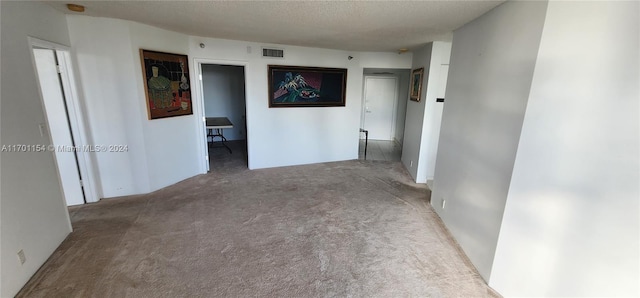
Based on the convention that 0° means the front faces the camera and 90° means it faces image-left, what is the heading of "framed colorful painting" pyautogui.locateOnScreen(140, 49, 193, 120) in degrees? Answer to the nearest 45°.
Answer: approximately 315°

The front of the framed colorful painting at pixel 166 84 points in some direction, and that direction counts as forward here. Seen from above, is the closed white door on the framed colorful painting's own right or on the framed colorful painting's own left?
on the framed colorful painting's own left

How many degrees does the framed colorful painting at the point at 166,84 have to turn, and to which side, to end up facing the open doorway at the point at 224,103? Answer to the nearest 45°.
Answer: approximately 90° to its left
